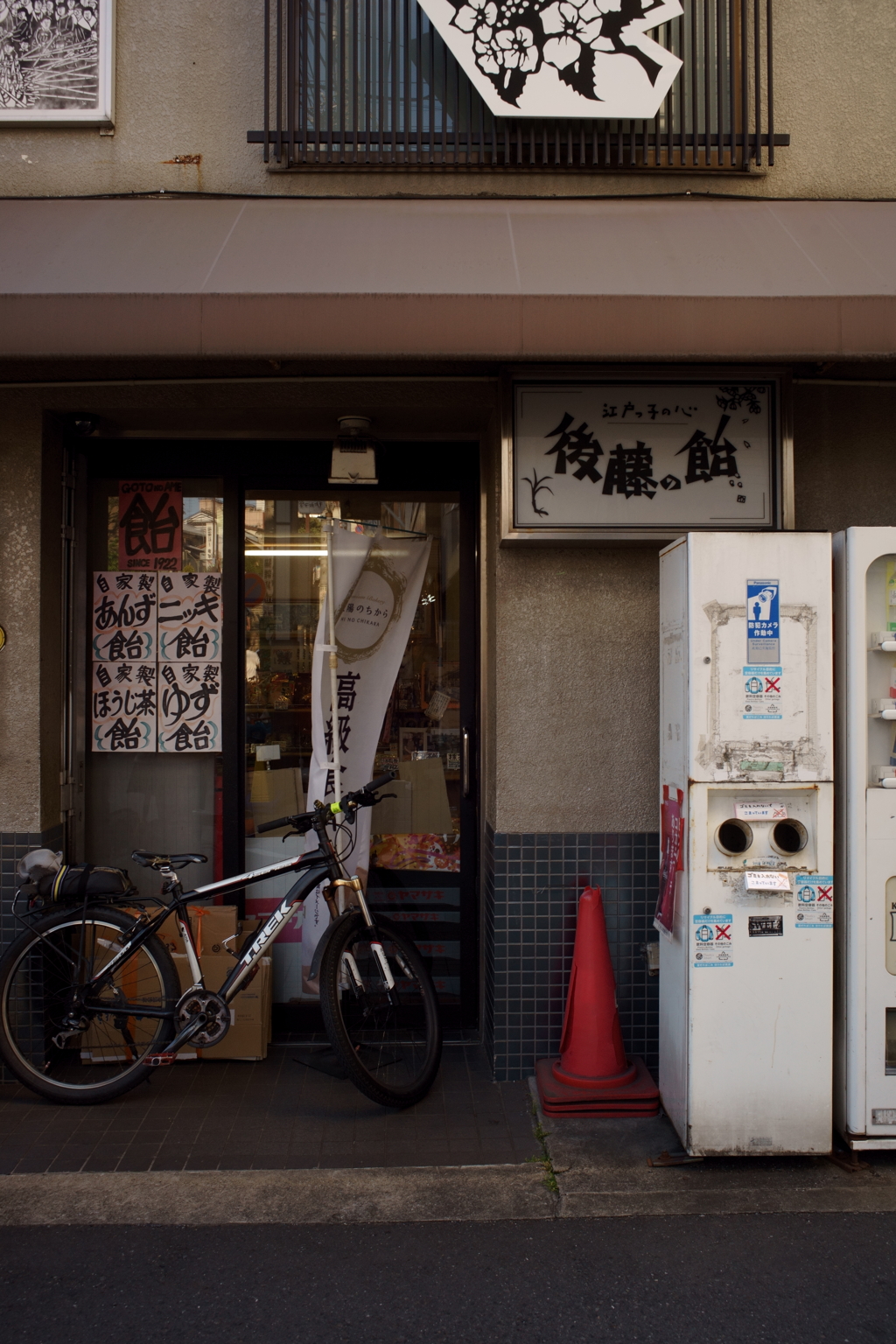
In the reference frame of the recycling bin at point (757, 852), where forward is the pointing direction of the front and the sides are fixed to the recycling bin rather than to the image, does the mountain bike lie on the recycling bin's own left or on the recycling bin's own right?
on the recycling bin's own right

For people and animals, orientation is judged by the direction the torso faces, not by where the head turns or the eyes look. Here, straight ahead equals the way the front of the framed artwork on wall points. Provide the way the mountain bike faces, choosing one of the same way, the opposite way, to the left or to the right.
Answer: to the left

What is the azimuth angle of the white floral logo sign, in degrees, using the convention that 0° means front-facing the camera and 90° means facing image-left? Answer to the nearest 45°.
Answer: approximately 0°

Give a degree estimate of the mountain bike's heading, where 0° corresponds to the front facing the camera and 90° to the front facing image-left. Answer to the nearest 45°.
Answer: approximately 270°

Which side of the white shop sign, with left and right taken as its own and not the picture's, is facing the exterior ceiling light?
right
